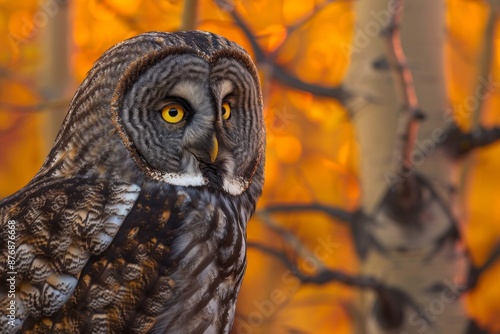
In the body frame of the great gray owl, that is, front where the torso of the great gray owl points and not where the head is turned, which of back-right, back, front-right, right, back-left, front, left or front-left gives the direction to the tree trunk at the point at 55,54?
back-left

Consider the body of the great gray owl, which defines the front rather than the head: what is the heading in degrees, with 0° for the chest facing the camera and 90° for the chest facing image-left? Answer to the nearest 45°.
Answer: approximately 315°

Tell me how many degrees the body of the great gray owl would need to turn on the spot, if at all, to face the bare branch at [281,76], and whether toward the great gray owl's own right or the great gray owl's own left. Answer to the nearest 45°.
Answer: approximately 90° to the great gray owl's own left

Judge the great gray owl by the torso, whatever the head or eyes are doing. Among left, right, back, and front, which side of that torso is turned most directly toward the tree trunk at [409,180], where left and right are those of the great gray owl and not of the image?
left

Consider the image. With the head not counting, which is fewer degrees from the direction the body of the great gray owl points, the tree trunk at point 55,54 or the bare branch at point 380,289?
the bare branch

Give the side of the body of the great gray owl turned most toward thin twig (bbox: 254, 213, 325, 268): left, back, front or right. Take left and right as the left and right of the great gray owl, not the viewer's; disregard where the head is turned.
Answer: left

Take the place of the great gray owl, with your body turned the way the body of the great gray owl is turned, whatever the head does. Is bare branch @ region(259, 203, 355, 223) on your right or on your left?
on your left

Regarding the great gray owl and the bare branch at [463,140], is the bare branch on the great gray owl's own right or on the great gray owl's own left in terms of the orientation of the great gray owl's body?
on the great gray owl's own left

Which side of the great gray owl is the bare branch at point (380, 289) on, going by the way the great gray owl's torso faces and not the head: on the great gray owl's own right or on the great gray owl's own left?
on the great gray owl's own left
